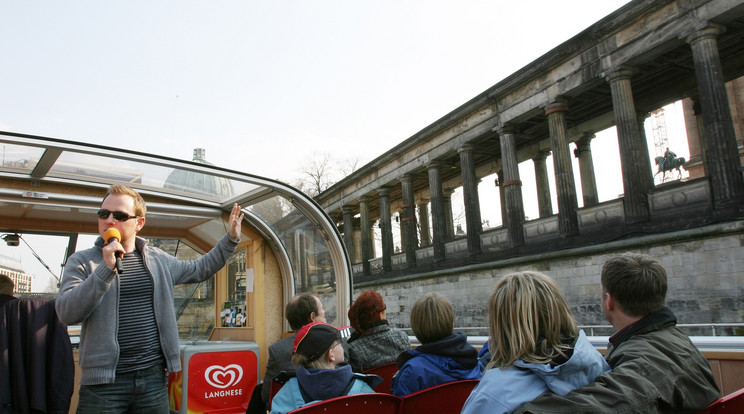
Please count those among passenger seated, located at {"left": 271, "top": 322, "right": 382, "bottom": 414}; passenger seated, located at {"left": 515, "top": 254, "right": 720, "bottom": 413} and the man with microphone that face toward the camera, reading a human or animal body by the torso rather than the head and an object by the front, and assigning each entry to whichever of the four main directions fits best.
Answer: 1

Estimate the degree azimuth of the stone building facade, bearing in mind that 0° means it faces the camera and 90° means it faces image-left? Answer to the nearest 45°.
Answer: approximately 45°

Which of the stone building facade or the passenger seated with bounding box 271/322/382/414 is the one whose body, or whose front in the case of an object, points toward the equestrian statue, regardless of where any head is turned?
the passenger seated

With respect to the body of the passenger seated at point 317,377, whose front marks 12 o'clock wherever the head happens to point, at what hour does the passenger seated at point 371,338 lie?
the passenger seated at point 371,338 is roughly at 1 o'clock from the passenger seated at point 317,377.

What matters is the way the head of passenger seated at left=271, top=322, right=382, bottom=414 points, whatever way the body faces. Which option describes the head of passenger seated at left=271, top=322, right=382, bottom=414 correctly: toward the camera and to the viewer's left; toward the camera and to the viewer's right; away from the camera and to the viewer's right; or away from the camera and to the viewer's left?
away from the camera and to the viewer's right

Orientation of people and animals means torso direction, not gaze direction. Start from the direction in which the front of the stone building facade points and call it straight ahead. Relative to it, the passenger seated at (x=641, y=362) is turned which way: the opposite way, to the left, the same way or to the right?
to the right

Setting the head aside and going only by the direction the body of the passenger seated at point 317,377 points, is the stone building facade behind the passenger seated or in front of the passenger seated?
in front

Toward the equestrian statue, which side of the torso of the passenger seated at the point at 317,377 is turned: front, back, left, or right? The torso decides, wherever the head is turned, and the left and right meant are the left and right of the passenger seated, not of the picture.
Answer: front

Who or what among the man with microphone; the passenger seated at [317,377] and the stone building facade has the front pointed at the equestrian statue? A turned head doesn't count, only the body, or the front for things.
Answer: the passenger seated

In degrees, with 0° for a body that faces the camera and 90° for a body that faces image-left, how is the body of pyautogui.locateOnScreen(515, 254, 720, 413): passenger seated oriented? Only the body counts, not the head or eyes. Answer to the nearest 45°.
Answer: approximately 135°

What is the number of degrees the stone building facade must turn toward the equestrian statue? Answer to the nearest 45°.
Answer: approximately 180°

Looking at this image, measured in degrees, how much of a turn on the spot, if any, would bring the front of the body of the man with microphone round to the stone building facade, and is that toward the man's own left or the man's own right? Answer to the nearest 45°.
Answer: approximately 135° to the man's own left

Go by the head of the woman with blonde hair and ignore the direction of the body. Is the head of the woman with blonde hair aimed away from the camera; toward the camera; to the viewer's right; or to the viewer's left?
away from the camera
